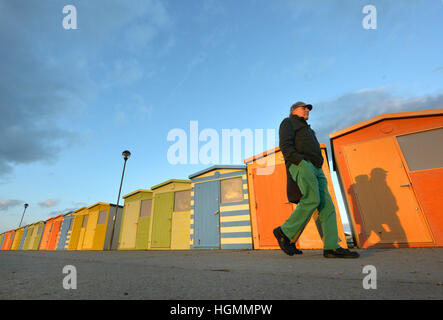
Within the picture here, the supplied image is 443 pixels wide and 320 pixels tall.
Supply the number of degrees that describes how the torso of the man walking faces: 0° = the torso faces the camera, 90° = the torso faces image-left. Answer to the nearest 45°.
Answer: approximately 270°

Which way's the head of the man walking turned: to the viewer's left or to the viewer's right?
to the viewer's right
